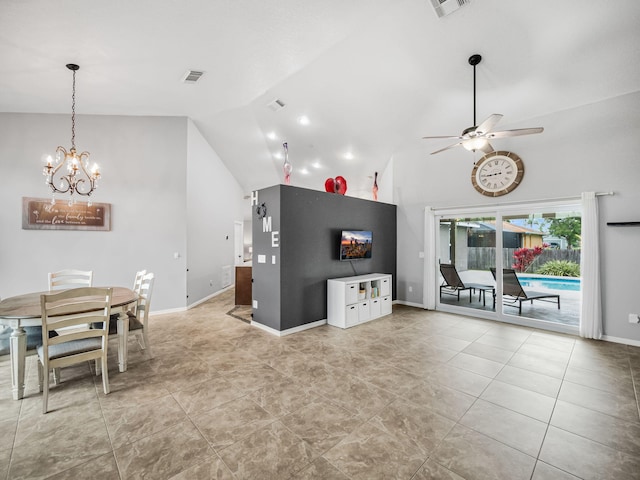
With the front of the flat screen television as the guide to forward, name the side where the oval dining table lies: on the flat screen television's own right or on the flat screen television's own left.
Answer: on the flat screen television's own right

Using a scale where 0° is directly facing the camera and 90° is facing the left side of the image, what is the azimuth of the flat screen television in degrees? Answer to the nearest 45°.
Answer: approximately 315°

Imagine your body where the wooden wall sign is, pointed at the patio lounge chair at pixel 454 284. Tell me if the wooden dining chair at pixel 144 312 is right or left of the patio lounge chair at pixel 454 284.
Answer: right

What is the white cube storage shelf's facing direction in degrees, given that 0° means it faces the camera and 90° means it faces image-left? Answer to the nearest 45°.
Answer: approximately 315°

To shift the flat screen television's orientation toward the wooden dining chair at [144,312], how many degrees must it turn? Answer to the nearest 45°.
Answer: approximately 90° to its right

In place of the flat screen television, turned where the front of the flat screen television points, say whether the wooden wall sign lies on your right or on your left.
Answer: on your right

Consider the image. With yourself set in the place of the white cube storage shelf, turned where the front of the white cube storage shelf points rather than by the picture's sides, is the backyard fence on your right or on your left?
on your left
